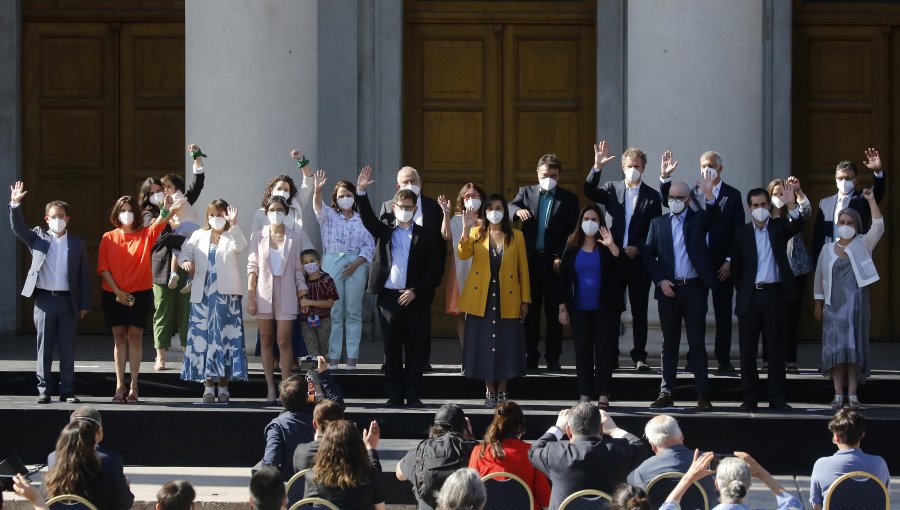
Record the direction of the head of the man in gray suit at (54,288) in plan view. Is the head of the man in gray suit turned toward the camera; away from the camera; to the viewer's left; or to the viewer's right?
toward the camera

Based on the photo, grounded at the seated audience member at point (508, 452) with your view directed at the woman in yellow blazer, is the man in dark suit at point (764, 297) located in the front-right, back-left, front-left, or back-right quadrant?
front-right

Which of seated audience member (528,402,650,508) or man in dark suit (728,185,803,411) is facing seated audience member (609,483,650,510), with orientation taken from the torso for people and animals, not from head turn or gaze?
the man in dark suit

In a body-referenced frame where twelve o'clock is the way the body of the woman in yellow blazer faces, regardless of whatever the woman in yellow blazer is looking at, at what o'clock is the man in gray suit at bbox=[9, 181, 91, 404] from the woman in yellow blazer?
The man in gray suit is roughly at 3 o'clock from the woman in yellow blazer.

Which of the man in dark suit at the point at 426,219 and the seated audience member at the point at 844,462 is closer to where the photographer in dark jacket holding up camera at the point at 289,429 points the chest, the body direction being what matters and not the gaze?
the man in dark suit

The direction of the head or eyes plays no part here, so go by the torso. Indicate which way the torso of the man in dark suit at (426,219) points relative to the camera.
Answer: toward the camera

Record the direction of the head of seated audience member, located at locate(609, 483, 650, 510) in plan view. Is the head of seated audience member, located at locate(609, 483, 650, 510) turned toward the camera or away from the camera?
away from the camera

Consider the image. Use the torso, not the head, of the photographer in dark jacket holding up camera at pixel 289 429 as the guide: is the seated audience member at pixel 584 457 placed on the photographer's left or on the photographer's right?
on the photographer's right

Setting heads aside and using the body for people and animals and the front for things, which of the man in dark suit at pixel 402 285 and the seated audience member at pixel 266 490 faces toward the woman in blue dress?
the seated audience member

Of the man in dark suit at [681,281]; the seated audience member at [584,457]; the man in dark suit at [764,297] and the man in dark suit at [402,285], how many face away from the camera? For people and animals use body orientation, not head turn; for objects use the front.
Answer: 1

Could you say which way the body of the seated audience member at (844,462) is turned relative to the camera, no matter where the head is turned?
away from the camera

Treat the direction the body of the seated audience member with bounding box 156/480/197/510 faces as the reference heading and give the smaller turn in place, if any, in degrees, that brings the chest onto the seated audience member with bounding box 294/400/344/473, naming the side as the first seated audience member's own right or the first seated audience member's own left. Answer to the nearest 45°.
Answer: approximately 45° to the first seated audience member's own right

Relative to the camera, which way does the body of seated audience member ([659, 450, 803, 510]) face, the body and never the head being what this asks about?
away from the camera

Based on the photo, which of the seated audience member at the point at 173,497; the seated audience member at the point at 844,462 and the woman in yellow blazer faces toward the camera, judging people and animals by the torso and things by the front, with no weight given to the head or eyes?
the woman in yellow blazer

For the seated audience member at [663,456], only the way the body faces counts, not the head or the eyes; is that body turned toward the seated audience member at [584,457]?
no

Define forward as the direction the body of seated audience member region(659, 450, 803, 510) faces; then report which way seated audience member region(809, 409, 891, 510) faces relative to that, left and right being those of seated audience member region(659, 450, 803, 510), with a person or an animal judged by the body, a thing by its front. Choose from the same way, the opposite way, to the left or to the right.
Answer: the same way

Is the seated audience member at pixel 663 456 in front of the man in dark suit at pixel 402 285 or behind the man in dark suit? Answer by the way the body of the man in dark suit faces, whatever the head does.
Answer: in front

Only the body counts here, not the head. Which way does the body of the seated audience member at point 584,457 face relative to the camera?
away from the camera

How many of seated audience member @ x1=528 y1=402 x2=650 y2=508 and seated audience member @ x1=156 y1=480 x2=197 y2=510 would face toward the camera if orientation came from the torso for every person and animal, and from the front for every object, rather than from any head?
0

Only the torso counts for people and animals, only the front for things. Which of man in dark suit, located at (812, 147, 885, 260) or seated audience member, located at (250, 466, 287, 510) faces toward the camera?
the man in dark suit

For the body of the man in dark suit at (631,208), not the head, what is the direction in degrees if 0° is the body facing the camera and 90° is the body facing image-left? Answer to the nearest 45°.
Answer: approximately 0°
